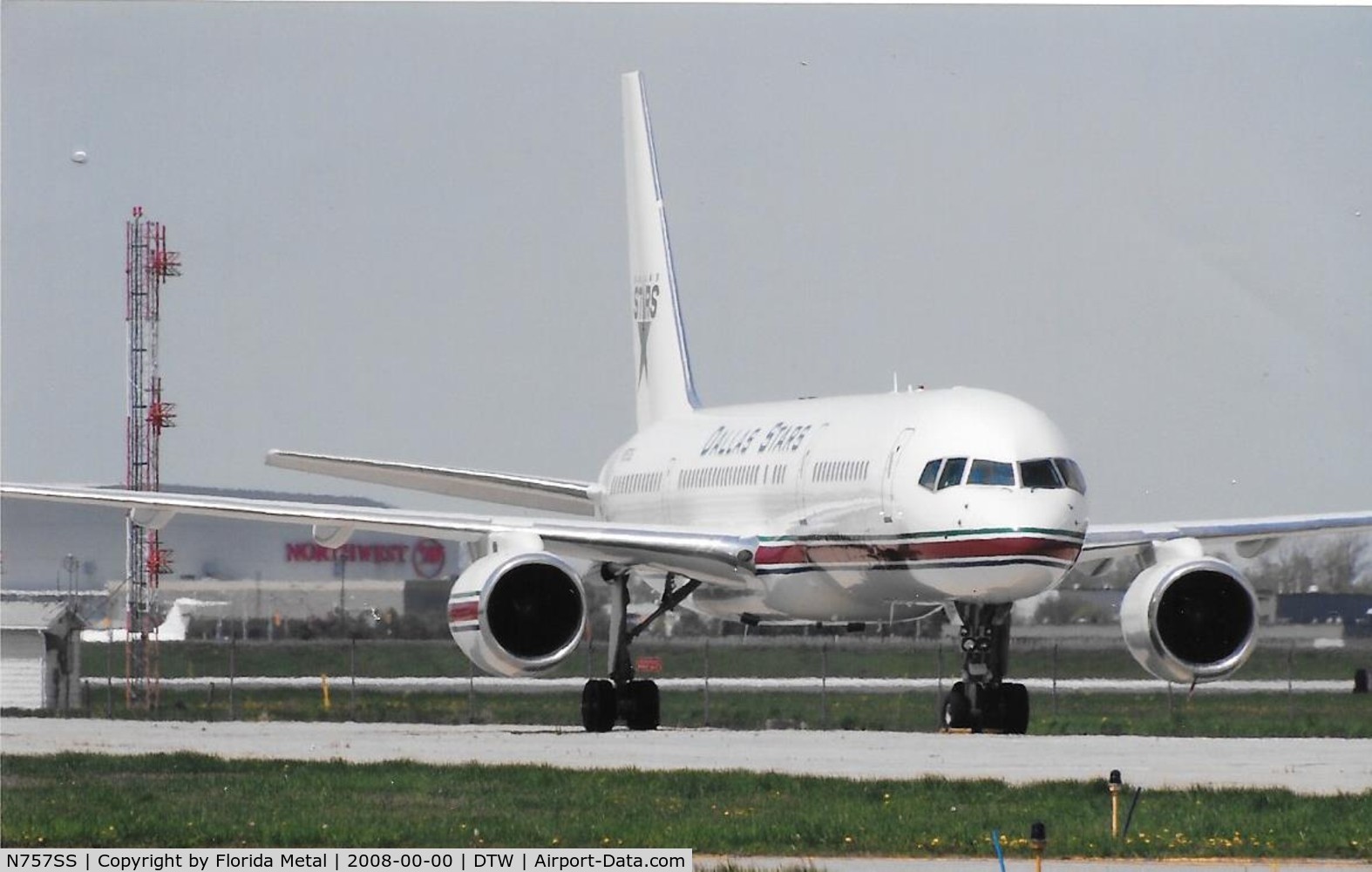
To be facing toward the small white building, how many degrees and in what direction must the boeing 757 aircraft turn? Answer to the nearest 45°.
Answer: approximately 135° to its right

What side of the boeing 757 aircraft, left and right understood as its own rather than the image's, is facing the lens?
front
